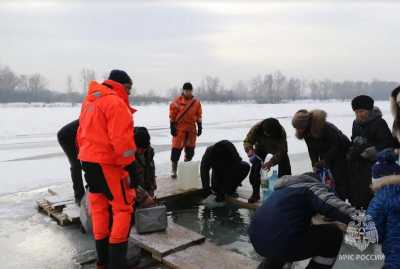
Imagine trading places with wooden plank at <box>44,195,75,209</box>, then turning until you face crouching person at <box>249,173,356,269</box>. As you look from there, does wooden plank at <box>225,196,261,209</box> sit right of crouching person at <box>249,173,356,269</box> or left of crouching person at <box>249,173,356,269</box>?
left

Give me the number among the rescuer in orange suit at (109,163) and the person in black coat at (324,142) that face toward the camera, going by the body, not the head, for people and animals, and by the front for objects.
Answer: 0

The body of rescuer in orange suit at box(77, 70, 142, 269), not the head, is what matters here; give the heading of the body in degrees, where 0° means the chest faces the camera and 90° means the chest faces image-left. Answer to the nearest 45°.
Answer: approximately 225°

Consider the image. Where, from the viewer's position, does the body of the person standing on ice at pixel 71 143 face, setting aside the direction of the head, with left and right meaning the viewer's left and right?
facing to the right of the viewer

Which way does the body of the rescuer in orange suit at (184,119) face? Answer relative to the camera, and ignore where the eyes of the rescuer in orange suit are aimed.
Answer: toward the camera

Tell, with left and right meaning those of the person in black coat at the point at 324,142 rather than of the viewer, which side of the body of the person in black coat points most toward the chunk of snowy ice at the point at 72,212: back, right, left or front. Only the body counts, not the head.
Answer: front

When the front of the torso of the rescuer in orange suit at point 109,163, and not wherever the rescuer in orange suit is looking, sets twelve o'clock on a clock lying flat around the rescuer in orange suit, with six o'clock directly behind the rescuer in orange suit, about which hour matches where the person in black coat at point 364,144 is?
The person in black coat is roughly at 1 o'clock from the rescuer in orange suit.

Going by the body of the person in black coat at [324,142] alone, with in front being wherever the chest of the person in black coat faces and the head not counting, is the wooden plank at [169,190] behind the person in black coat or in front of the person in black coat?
in front

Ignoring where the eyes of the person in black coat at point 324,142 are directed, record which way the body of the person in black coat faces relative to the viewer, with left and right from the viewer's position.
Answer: facing to the left of the viewer

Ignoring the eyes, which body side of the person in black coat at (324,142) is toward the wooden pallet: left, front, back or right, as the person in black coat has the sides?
front

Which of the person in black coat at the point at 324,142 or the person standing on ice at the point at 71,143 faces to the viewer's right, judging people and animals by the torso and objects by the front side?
the person standing on ice

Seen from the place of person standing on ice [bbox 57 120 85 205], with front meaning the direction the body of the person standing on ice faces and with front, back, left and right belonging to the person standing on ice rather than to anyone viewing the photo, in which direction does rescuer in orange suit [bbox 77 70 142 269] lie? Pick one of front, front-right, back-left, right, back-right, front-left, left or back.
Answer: right

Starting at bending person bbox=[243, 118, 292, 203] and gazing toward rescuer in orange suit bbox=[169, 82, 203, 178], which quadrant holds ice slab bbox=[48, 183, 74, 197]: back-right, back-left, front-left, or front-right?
front-left

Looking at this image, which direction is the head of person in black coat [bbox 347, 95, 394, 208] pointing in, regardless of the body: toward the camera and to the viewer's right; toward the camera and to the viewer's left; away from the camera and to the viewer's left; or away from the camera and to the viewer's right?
toward the camera and to the viewer's left

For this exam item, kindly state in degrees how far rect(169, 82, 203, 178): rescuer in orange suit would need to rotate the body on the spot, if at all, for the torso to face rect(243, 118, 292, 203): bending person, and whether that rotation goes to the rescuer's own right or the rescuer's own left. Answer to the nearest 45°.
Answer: approximately 45° to the rescuer's own left
